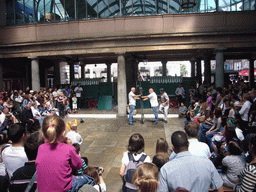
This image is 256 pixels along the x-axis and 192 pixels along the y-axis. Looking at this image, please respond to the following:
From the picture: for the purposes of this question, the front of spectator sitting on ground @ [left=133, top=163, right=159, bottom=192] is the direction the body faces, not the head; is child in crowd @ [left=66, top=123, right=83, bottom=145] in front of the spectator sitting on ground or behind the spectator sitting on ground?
in front

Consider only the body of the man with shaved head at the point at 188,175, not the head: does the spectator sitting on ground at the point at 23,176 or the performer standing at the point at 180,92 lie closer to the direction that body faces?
the performer standing

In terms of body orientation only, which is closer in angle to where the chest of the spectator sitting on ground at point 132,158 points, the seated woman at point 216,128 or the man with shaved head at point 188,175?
the seated woman

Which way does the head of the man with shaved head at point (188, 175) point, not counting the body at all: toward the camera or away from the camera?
away from the camera

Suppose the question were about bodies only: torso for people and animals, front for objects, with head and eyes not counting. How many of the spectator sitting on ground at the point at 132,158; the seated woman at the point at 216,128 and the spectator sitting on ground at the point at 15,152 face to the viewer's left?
1

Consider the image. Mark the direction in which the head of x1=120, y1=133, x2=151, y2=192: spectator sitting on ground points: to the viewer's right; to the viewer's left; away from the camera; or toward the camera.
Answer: away from the camera

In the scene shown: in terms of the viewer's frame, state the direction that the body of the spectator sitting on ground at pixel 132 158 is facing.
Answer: away from the camera

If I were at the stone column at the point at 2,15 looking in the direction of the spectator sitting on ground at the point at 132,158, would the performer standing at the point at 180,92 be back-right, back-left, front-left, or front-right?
front-left

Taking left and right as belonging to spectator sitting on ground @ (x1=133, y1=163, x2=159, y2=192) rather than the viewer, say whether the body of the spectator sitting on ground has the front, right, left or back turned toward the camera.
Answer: back

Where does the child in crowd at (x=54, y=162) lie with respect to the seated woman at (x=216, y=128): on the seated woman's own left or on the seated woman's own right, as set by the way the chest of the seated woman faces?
on the seated woman's own left

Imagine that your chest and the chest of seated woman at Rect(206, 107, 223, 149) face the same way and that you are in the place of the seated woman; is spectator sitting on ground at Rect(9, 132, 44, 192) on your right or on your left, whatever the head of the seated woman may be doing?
on your left

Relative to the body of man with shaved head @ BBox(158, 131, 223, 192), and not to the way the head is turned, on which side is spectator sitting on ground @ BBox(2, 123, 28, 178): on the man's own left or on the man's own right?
on the man's own left

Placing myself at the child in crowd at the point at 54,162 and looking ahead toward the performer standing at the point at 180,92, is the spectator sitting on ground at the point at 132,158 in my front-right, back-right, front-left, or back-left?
front-right

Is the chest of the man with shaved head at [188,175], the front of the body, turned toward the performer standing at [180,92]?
yes

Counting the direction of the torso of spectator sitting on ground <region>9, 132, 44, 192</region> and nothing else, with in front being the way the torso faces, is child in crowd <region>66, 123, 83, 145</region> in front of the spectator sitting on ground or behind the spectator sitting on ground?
in front

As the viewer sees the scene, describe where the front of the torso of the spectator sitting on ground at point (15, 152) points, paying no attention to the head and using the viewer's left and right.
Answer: facing away from the viewer and to the right of the viewer

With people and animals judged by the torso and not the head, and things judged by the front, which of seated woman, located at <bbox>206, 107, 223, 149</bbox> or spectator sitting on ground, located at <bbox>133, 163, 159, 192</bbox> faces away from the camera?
the spectator sitting on ground

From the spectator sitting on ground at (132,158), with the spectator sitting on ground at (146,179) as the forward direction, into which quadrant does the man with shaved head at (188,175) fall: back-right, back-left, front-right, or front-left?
front-left
